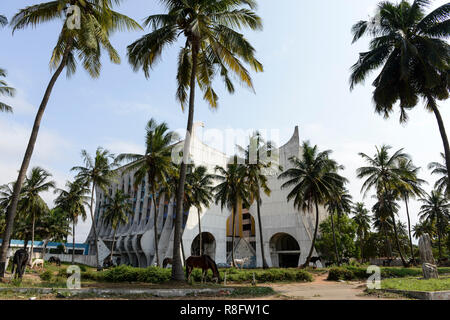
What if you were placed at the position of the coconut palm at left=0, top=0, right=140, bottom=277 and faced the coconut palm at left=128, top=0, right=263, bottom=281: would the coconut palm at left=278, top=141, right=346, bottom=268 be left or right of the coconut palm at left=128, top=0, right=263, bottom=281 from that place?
left
